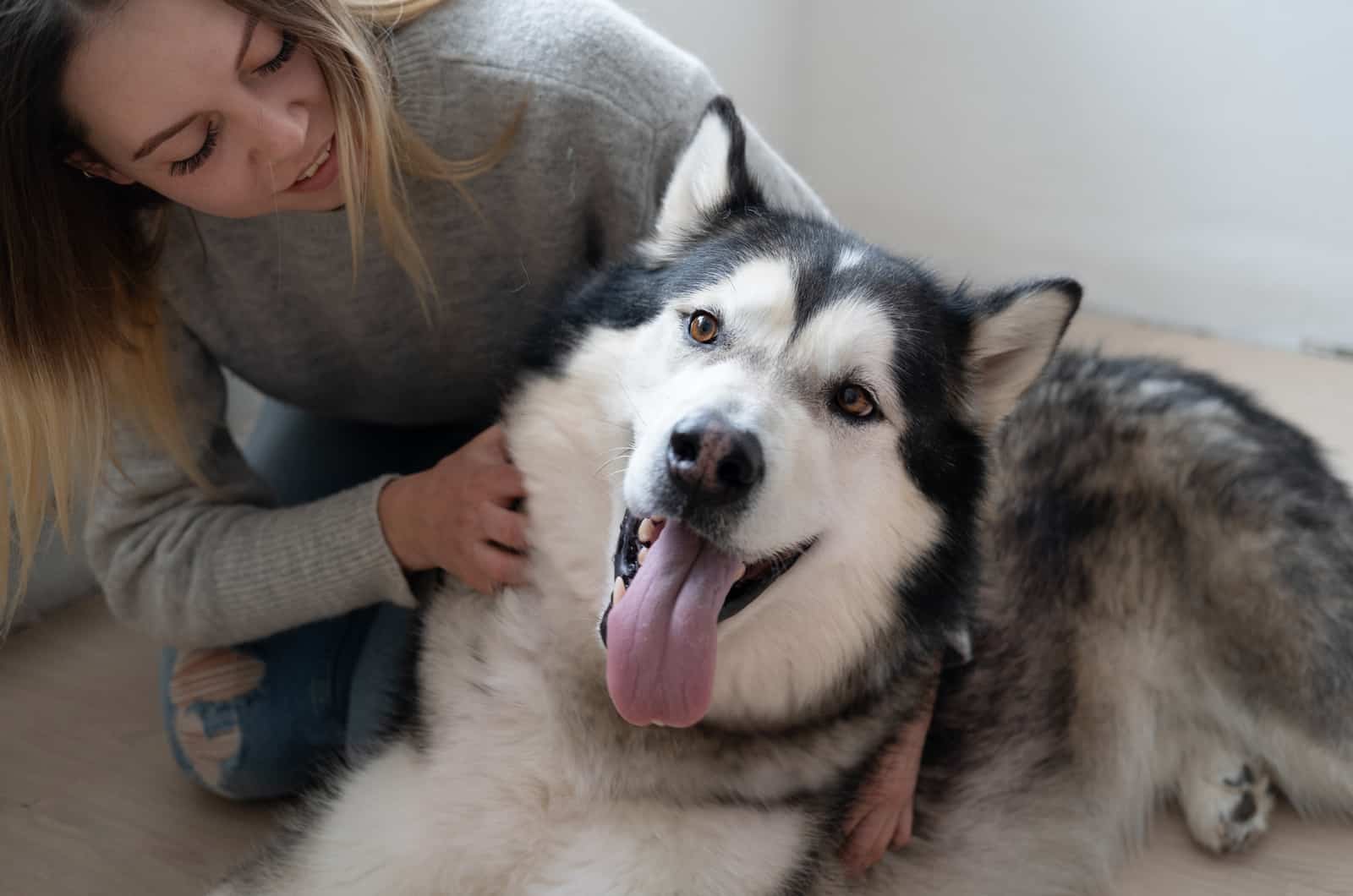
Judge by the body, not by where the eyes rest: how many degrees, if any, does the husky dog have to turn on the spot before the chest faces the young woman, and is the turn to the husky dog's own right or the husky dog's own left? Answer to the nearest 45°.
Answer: approximately 45° to the husky dog's own right

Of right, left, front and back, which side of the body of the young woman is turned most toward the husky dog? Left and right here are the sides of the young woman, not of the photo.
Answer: front

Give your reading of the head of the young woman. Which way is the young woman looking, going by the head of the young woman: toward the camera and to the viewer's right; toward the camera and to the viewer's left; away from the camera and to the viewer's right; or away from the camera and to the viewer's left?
toward the camera and to the viewer's right

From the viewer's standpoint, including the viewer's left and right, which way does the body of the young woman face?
facing the viewer and to the right of the viewer

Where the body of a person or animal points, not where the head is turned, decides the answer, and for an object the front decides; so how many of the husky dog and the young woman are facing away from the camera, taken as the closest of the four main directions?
0

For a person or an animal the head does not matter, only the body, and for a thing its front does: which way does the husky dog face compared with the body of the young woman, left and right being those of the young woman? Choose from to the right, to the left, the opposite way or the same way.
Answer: to the right

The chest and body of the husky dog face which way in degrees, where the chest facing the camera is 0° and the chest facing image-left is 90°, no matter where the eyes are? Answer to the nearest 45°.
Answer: approximately 45°
